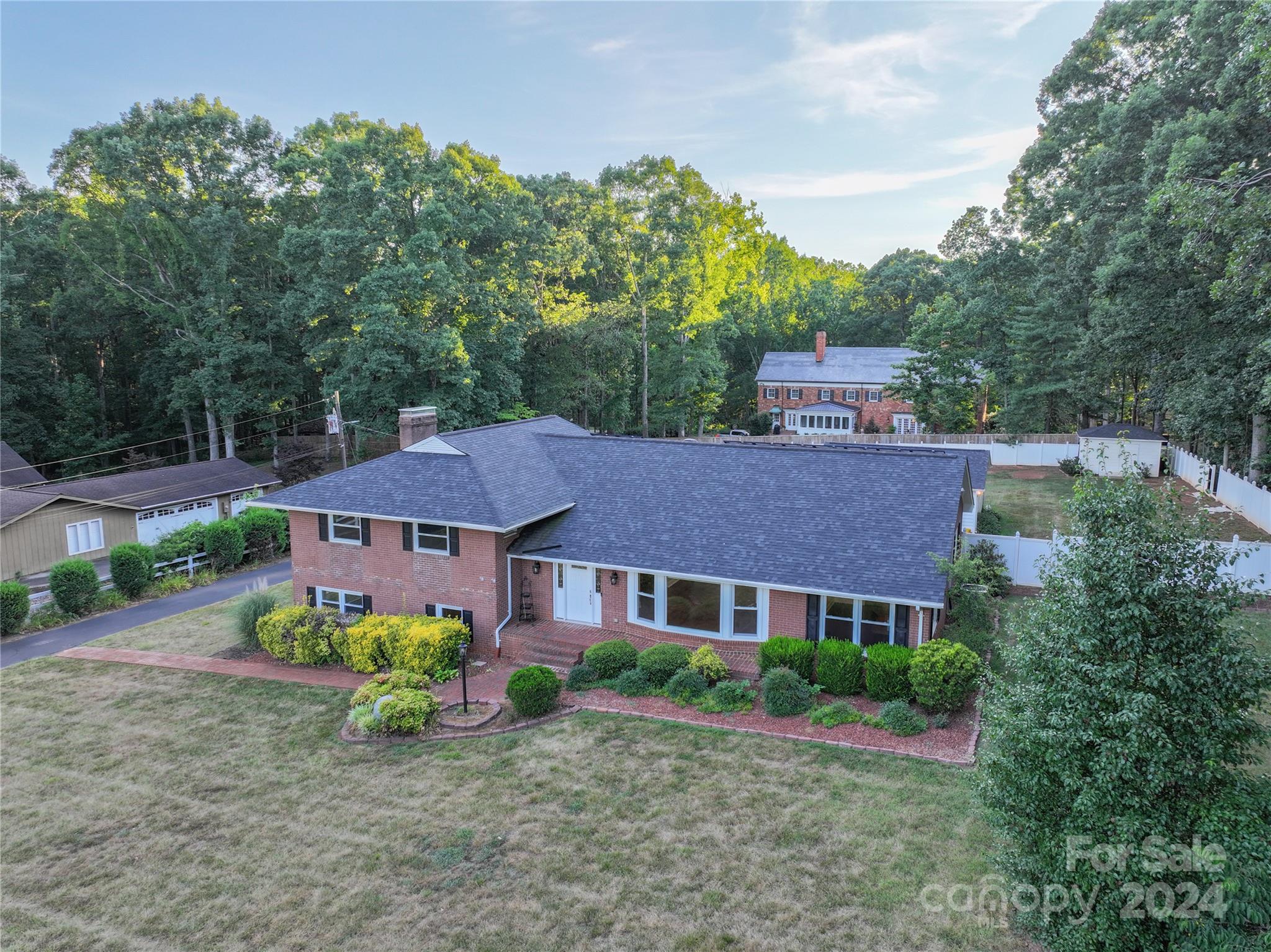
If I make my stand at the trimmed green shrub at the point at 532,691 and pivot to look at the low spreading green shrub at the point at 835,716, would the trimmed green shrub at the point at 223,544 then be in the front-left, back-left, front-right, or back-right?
back-left

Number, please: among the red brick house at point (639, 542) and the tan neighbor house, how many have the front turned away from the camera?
0

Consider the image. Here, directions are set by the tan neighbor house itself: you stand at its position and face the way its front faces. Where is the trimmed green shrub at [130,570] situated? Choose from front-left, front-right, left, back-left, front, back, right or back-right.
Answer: front-right

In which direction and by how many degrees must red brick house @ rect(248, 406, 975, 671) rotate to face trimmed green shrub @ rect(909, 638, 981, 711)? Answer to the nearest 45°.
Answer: approximately 45° to its left

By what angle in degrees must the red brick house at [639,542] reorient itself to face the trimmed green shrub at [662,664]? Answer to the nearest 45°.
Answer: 0° — it already faces it

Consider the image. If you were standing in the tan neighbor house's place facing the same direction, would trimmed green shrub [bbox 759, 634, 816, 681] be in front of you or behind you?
in front

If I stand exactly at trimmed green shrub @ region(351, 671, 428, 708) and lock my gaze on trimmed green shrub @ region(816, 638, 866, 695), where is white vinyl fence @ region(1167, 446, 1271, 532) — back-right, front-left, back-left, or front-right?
front-left

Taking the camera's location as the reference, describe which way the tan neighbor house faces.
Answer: facing the viewer and to the right of the viewer

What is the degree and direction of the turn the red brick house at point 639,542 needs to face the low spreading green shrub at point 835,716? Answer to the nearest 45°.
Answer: approximately 45° to its left

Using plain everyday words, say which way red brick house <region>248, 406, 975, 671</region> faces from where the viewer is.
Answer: facing the viewer

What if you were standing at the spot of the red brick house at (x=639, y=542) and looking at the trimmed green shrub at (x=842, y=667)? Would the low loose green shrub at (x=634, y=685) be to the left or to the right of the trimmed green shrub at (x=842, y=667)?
right

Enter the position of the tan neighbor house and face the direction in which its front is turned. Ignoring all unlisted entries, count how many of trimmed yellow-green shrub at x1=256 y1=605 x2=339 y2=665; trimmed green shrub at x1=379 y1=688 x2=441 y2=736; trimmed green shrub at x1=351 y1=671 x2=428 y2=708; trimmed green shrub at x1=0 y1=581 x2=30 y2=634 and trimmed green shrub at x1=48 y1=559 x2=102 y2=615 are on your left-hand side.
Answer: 0

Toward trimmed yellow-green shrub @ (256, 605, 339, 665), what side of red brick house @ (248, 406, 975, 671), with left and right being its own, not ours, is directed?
right

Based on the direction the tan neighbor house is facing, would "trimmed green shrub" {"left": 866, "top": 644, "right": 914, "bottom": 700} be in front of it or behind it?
in front
